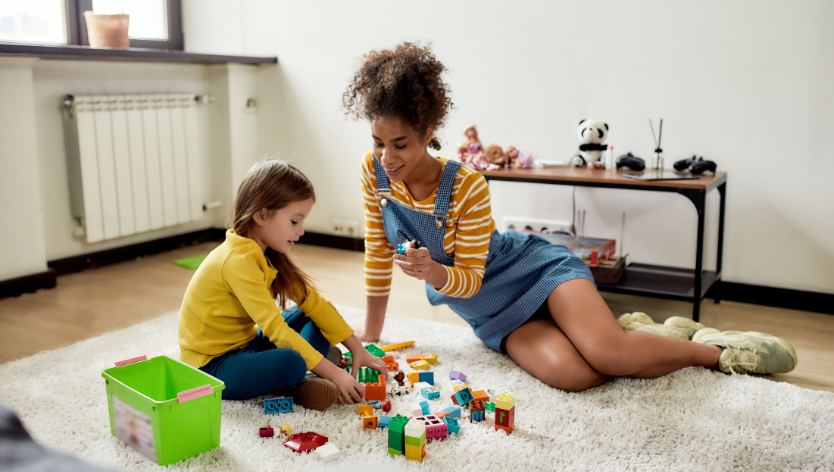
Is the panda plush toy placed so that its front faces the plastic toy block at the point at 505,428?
yes

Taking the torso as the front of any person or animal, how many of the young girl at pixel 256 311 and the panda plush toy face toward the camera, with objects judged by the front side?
1

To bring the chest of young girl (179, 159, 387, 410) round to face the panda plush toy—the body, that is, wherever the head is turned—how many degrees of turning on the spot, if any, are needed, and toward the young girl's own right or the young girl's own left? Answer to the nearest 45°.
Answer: approximately 45° to the young girl's own left

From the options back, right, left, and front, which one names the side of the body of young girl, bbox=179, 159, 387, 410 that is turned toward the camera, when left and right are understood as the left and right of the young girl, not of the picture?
right

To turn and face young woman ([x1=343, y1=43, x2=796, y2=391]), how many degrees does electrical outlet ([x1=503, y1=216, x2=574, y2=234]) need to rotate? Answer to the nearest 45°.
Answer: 0° — it already faces them

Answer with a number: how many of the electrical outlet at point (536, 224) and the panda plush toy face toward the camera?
2

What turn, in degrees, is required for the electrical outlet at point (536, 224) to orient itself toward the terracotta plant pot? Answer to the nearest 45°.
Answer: approximately 90° to its right

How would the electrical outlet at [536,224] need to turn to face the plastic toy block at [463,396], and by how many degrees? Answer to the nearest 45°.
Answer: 0° — it already faces it
